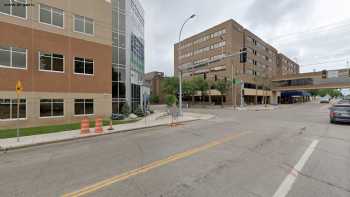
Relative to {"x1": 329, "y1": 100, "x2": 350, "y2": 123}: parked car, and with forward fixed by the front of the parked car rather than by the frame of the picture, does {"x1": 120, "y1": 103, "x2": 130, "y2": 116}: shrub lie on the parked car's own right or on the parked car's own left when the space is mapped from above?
on the parked car's own left

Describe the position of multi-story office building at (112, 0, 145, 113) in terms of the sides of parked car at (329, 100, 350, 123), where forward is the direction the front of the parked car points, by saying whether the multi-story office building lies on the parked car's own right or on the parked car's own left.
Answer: on the parked car's own left

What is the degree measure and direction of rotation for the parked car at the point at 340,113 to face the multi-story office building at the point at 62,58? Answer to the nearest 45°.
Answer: approximately 135° to its left

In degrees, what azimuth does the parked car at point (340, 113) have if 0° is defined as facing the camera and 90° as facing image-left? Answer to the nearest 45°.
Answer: approximately 180°
